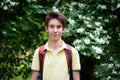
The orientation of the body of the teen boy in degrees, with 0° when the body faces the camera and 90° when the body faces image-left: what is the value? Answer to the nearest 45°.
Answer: approximately 0°

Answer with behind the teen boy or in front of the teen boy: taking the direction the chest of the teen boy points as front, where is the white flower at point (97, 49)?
behind
